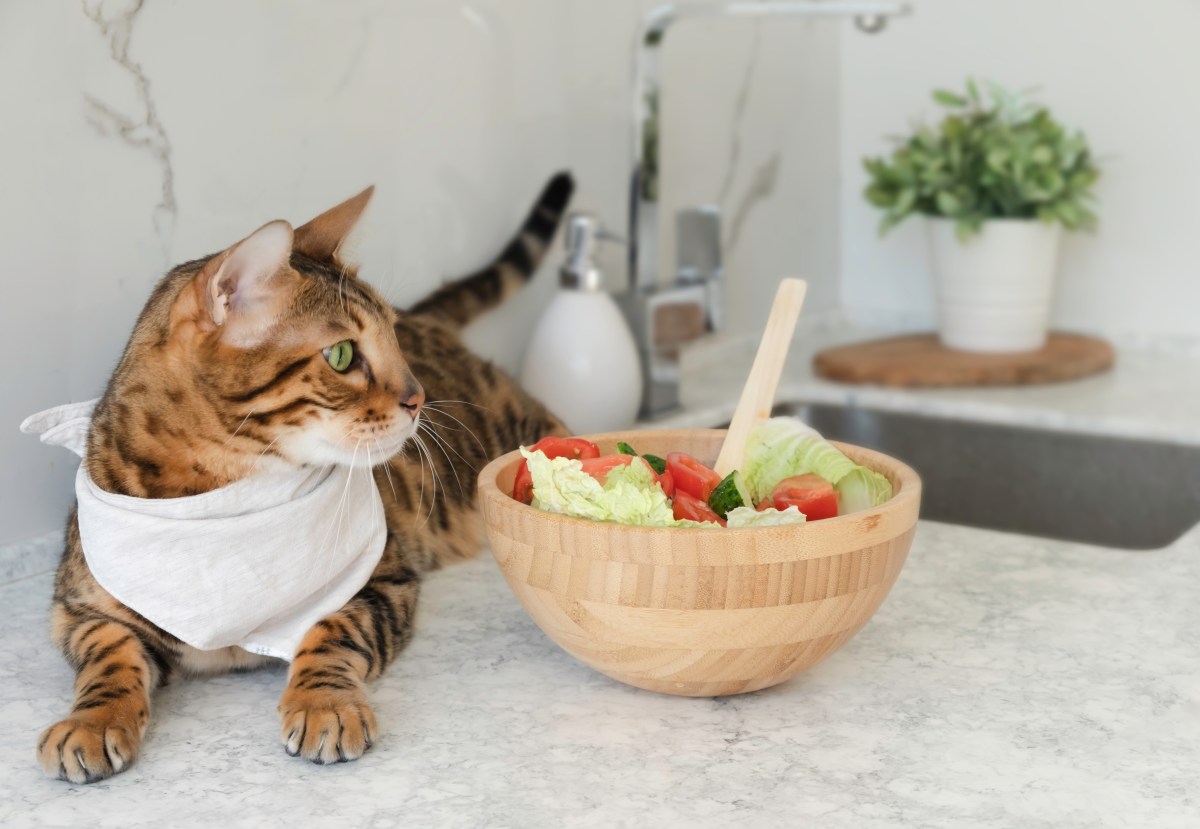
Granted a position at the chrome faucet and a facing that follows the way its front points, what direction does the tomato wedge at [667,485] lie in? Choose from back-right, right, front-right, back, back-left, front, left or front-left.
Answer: right

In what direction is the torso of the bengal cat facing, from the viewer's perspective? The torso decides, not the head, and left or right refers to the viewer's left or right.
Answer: facing the viewer and to the left of the viewer

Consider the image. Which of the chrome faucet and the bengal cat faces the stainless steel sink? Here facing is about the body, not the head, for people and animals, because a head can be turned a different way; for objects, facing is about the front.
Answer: the chrome faucet

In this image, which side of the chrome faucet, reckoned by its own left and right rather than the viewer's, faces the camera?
right

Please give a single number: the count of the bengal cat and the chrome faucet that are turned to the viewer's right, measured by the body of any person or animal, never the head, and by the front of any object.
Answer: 1

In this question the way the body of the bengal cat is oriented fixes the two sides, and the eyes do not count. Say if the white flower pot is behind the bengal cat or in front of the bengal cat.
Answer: behind

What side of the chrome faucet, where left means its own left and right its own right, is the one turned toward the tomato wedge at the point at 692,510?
right

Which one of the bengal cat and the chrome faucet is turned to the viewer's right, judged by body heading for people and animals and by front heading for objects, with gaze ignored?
the chrome faucet
